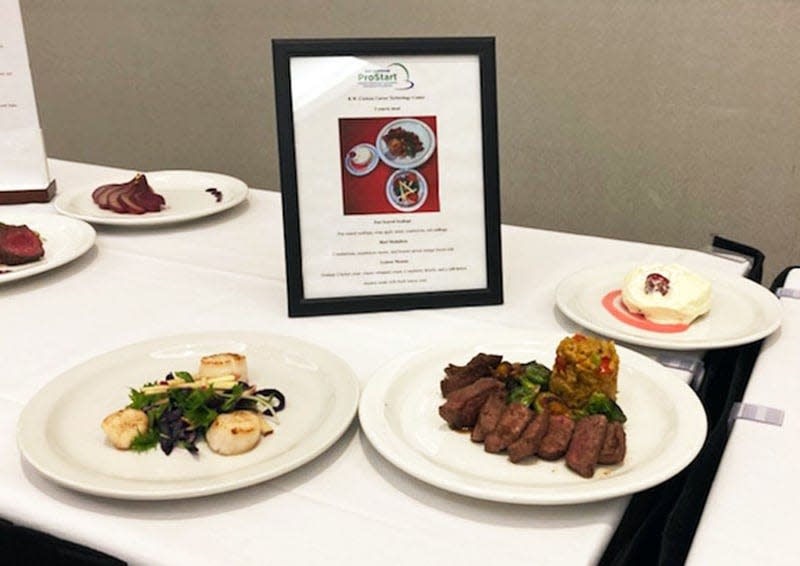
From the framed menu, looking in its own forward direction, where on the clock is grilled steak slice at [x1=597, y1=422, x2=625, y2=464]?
The grilled steak slice is roughly at 11 o'clock from the framed menu.

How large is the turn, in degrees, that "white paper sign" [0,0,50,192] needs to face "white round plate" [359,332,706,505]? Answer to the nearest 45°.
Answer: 0° — it already faces it

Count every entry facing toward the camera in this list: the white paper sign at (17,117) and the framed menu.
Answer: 2

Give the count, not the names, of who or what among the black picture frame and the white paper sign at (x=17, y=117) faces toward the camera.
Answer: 2

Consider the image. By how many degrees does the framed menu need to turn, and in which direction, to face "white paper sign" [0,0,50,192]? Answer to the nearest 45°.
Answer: approximately 135° to its right

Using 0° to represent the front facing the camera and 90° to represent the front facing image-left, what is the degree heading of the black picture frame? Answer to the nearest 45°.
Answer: approximately 0°

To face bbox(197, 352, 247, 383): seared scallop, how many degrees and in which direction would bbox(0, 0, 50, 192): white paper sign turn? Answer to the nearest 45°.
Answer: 0° — it already faces it
